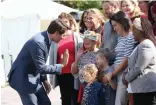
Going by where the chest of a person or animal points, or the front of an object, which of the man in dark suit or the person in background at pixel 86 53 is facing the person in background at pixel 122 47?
the man in dark suit

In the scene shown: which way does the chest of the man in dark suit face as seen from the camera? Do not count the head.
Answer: to the viewer's right

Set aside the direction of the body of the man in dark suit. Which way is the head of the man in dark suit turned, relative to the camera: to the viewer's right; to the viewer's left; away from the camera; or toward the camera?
to the viewer's right

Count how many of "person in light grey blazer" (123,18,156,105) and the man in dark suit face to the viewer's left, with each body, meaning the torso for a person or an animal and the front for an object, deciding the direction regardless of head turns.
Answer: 1

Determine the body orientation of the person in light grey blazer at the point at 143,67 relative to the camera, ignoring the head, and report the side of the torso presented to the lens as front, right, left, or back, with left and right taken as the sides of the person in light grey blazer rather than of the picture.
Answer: left

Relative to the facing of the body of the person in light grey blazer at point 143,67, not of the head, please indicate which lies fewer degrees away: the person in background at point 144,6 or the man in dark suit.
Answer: the man in dark suit

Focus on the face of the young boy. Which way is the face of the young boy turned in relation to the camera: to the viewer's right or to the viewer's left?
to the viewer's left

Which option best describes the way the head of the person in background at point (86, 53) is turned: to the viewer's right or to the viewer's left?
to the viewer's left
